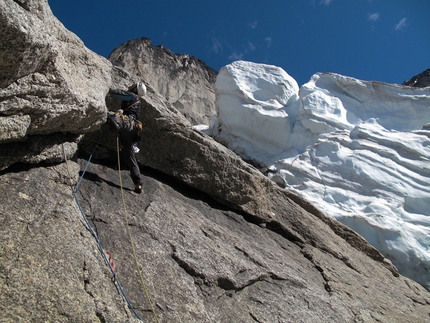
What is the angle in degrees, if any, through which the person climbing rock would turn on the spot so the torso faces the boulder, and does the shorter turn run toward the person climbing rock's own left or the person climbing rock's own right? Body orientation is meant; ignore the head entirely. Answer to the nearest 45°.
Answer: approximately 45° to the person climbing rock's own left

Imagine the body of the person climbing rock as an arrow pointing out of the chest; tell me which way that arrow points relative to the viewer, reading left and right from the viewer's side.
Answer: facing to the left of the viewer
